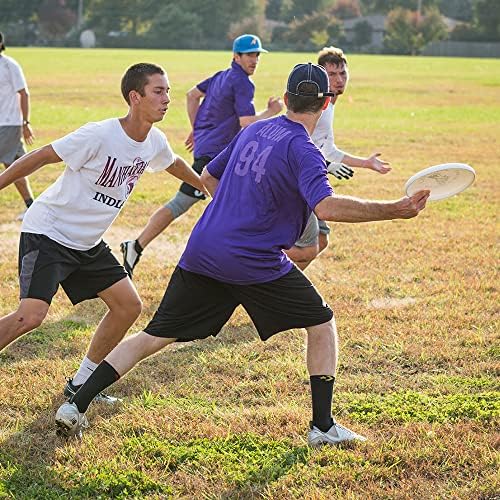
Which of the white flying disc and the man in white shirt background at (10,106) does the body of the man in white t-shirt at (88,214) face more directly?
the white flying disc

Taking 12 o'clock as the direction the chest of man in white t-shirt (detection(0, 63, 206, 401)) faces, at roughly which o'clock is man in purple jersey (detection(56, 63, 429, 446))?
The man in purple jersey is roughly at 12 o'clock from the man in white t-shirt.

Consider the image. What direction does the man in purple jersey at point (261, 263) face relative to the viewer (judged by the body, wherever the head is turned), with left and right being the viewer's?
facing away from the viewer and to the right of the viewer

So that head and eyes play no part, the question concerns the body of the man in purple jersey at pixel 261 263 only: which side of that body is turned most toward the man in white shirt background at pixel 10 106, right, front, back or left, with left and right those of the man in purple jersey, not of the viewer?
left

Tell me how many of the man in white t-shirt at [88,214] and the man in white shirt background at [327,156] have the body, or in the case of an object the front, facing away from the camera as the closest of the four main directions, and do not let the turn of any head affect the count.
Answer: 0

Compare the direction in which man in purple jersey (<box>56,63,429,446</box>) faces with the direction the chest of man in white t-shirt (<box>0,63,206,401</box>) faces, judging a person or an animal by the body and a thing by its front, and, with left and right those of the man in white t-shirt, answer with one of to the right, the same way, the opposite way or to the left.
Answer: to the left

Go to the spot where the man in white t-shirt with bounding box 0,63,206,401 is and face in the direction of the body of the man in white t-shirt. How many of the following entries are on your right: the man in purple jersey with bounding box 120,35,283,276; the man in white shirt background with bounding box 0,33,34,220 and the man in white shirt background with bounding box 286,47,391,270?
0

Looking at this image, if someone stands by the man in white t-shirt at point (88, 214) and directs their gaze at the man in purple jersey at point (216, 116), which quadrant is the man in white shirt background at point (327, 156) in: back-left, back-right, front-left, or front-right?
front-right

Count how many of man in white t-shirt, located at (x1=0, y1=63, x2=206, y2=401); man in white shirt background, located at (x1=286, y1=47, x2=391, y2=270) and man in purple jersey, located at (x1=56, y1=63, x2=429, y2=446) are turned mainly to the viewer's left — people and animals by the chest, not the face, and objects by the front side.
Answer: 0

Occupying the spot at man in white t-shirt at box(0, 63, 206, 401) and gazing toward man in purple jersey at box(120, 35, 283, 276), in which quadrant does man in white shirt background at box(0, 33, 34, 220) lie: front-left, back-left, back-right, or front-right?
front-left

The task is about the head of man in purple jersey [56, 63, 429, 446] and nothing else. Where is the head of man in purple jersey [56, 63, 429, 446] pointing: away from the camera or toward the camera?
away from the camera

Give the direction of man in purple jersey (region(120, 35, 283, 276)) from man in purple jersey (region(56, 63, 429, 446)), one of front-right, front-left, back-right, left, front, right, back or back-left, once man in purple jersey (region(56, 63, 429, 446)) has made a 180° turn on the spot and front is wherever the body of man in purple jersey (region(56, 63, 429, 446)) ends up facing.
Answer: back-right
